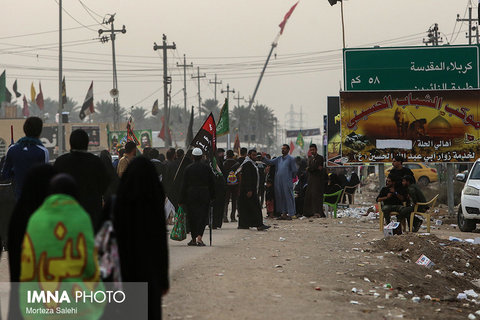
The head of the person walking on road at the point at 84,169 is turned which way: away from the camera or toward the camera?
away from the camera

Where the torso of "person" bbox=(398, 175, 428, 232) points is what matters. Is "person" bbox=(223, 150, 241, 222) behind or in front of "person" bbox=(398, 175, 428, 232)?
in front

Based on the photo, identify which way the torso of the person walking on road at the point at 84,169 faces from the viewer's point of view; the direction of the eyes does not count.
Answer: away from the camera

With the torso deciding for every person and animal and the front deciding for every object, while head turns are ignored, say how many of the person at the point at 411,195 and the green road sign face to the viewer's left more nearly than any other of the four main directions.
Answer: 1

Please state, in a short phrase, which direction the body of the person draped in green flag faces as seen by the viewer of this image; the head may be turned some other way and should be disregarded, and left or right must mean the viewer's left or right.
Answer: facing away from the viewer

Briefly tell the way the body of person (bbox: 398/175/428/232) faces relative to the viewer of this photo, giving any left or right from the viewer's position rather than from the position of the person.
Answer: facing to the left of the viewer

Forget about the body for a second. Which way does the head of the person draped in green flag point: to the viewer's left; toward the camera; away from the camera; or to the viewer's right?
away from the camera

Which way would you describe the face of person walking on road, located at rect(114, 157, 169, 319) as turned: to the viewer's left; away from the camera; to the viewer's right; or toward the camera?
away from the camera
